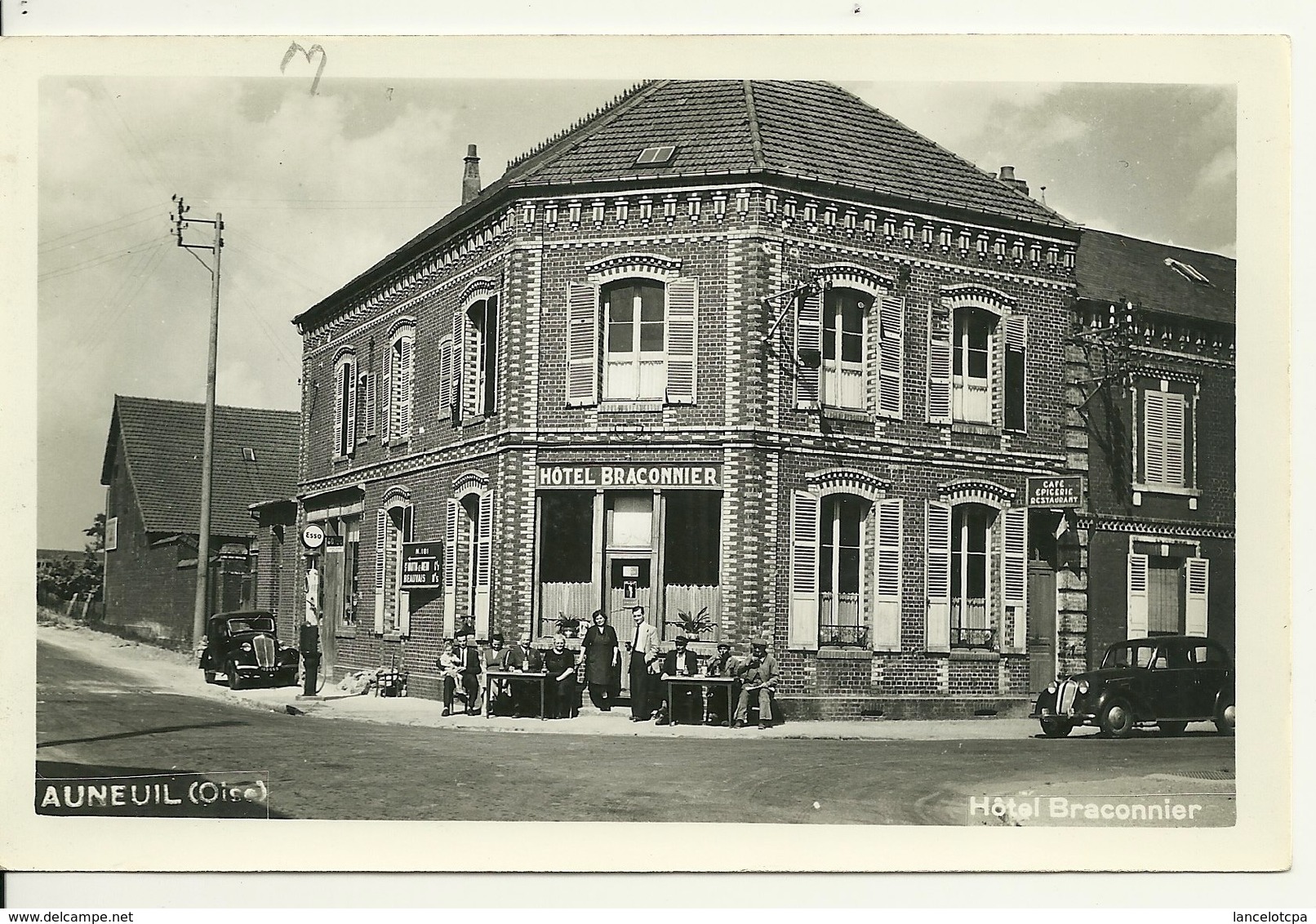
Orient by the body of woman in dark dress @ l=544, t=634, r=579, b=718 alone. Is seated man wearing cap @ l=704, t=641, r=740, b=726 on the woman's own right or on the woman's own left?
on the woman's own left

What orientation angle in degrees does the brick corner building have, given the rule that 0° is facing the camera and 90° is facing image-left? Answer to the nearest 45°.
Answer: approximately 0°

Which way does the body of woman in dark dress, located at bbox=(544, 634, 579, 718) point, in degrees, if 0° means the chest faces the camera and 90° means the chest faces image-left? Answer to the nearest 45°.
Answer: approximately 0°
